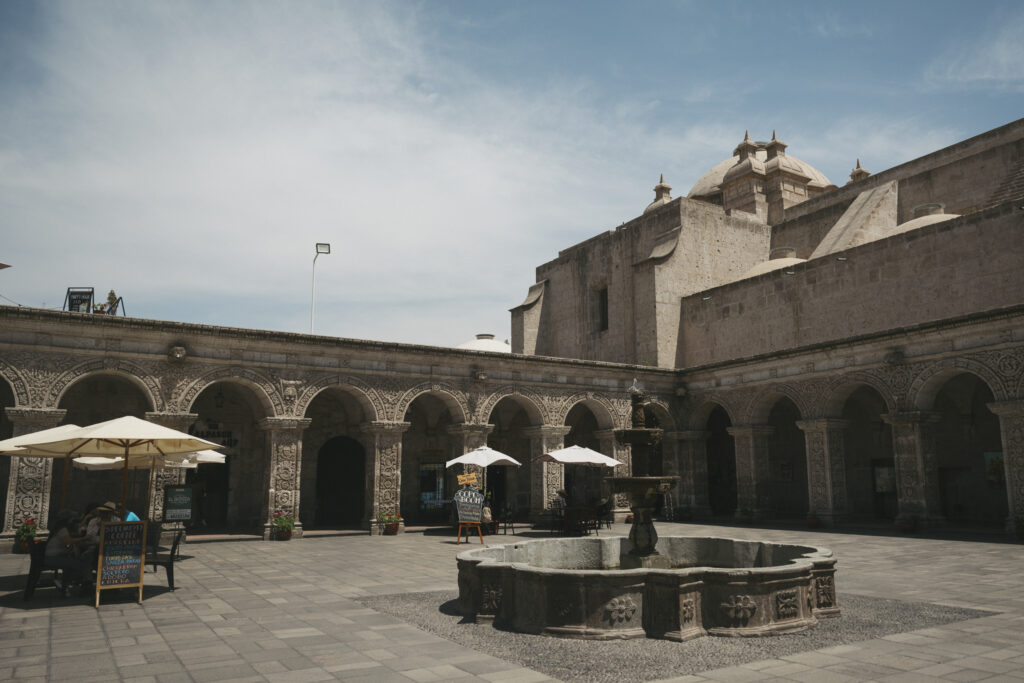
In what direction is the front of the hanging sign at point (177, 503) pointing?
toward the camera

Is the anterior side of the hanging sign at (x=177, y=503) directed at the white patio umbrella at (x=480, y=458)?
no

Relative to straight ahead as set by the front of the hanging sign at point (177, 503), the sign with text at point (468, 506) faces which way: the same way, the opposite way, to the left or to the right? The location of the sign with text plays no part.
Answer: the same way

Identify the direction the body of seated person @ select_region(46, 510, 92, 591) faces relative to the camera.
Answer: to the viewer's right

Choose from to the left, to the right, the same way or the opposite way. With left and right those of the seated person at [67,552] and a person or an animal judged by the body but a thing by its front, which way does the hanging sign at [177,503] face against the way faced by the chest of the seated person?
to the right

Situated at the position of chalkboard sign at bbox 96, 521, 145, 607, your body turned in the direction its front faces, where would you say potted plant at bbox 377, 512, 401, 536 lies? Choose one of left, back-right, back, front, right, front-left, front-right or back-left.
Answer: back-left

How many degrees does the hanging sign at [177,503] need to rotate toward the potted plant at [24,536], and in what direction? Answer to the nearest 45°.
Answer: approximately 90° to its right

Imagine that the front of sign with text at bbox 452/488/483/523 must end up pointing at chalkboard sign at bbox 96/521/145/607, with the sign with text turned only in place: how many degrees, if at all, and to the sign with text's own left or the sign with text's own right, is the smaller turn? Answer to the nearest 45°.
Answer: approximately 45° to the sign with text's own right

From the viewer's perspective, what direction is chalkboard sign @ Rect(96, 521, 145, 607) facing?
toward the camera

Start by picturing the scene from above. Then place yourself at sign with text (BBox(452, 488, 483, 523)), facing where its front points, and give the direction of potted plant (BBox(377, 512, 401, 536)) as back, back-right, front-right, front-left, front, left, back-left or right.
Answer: back-right

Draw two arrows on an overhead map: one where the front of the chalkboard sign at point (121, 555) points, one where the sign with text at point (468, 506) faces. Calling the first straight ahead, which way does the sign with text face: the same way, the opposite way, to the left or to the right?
the same way

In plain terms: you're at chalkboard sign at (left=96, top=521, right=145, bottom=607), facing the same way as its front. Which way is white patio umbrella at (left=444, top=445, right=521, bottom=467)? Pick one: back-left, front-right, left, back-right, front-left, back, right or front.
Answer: back-left

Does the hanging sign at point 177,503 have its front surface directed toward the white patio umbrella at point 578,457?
no

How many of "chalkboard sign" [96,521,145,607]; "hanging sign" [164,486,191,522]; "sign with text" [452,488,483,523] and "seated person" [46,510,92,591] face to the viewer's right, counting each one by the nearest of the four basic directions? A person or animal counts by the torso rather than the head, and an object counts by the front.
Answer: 1

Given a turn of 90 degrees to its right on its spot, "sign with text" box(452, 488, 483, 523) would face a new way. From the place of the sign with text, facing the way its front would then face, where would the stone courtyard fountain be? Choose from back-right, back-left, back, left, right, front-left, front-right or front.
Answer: left

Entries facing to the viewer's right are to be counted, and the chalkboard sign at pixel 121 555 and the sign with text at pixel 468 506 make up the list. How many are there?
0

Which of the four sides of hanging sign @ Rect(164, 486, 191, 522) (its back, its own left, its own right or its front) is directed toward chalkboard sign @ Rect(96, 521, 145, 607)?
front

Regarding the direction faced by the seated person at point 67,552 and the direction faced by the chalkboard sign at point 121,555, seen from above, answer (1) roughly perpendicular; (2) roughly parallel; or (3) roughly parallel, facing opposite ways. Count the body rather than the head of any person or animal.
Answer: roughly perpendicular
